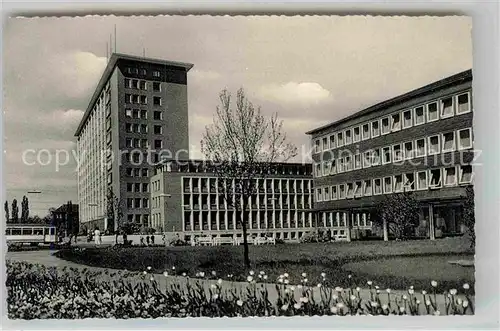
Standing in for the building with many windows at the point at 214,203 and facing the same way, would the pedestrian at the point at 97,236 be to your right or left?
on your right

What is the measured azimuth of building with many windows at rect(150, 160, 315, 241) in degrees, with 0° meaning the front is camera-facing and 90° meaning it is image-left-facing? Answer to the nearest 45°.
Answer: approximately 0°

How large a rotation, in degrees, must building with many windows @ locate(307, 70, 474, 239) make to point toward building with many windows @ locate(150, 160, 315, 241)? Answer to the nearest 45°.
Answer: approximately 45° to its right
